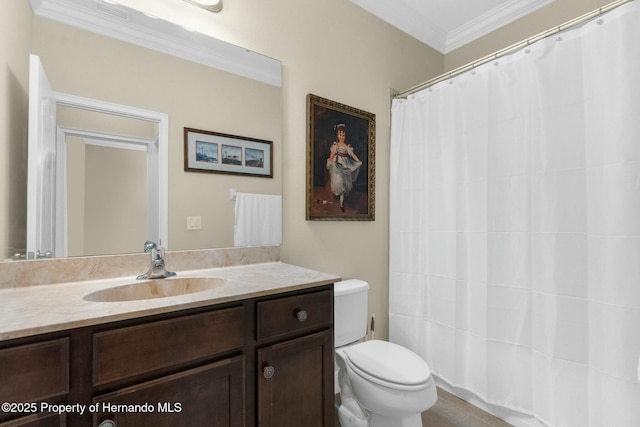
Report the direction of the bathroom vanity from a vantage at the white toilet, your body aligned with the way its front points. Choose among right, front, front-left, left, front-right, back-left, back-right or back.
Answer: right

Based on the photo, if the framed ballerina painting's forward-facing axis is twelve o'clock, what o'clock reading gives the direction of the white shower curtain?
The white shower curtain is roughly at 11 o'clock from the framed ballerina painting.

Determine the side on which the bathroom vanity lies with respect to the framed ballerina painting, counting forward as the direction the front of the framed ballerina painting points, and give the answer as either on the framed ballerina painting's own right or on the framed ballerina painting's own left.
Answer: on the framed ballerina painting's own right

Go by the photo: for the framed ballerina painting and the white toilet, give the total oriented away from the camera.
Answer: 0

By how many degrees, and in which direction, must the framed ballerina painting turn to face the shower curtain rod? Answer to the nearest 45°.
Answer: approximately 45° to its left
